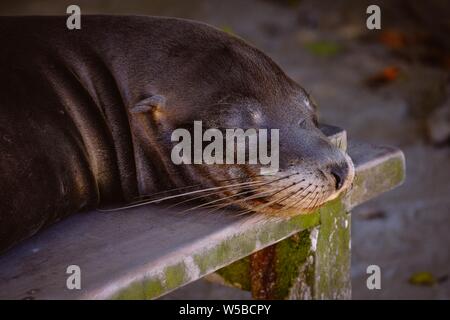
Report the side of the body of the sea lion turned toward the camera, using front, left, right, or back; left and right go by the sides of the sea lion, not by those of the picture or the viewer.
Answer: right
